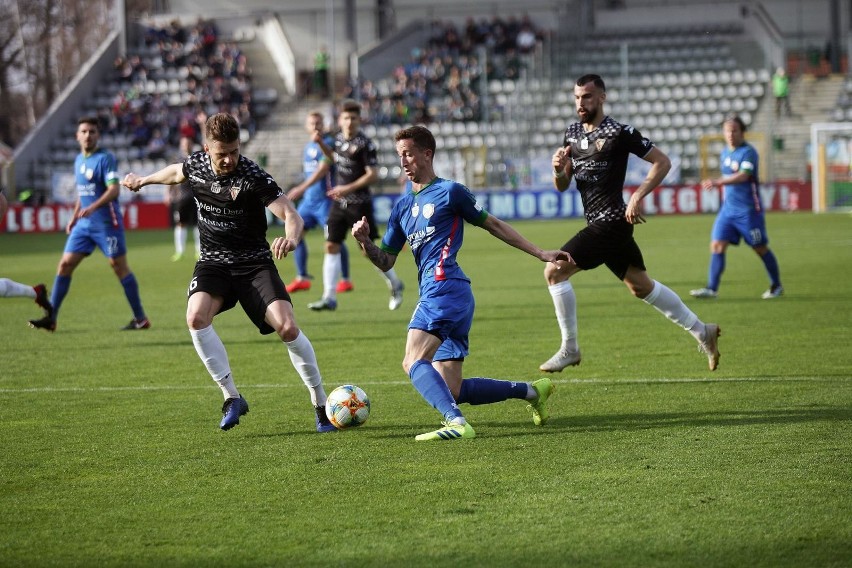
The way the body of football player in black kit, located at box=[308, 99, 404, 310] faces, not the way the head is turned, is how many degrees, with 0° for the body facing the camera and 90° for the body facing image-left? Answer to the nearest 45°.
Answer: approximately 45°

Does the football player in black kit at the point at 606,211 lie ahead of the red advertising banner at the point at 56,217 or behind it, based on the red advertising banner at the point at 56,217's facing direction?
ahead

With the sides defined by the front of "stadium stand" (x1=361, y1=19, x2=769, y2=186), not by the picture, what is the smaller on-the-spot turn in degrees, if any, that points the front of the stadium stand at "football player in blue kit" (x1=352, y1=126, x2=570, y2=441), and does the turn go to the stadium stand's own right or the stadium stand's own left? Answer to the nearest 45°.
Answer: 0° — it already faces them

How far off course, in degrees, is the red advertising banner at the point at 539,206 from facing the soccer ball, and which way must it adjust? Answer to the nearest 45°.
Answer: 0° — it already faces it

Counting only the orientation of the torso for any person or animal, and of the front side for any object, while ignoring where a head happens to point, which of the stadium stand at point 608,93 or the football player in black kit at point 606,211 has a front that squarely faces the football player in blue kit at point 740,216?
the stadium stand

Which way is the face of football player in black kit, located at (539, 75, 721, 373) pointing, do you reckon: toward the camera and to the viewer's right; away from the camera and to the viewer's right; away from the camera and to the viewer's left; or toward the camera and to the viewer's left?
toward the camera and to the viewer's left

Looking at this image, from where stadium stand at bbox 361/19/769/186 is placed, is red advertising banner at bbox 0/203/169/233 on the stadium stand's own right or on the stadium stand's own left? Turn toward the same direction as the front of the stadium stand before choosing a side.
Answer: on the stadium stand's own right

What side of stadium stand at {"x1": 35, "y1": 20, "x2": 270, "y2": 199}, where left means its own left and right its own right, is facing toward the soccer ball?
front

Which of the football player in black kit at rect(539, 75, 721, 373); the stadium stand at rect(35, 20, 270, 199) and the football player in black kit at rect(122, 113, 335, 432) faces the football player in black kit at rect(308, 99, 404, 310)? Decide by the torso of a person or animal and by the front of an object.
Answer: the stadium stand

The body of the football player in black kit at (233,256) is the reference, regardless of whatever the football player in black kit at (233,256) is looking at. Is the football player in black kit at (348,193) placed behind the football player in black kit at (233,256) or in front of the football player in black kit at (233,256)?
behind

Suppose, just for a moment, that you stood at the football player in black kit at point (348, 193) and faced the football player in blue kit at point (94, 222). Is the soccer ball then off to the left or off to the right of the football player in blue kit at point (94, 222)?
left

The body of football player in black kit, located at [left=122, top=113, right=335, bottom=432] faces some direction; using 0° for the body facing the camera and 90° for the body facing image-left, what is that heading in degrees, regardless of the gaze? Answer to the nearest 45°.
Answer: approximately 0°

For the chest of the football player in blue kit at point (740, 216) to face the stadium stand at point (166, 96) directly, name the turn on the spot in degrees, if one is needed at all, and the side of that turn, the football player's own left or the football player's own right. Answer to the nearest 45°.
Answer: approximately 90° to the football player's own right
